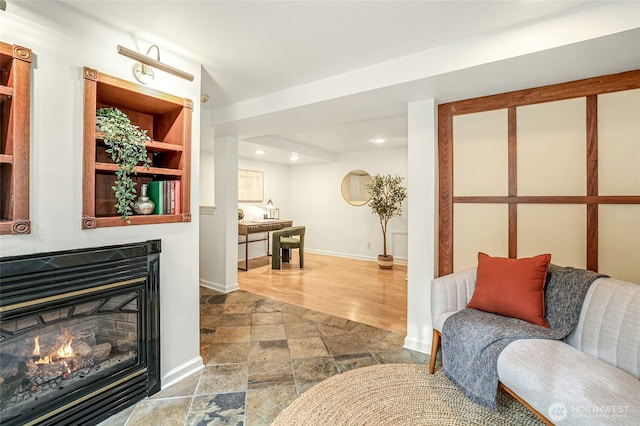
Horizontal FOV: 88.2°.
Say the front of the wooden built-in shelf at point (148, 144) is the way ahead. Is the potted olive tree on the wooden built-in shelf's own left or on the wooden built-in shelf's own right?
on the wooden built-in shelf's own left

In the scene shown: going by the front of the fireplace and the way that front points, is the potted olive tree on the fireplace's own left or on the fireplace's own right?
on the fireplace's own left

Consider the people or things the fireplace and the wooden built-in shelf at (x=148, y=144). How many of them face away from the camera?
0

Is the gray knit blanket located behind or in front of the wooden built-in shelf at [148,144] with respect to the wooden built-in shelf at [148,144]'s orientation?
in front

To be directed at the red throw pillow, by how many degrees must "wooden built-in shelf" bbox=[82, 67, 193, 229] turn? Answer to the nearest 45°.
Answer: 0° — it already faces it

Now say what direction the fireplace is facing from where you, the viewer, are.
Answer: facing the viewer and to the right of the viewer

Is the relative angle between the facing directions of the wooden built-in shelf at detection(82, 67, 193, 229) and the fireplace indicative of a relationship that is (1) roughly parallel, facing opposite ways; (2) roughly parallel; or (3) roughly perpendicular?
roughly parallel

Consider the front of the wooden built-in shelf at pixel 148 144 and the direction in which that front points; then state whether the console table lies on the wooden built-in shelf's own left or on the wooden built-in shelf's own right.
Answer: on the wooden built-in shelf's own left

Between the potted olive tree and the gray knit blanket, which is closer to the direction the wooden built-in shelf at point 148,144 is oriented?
the gray knit blanket

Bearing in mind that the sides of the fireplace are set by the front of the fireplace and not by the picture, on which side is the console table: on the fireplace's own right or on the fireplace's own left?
on the fireplace's own left
